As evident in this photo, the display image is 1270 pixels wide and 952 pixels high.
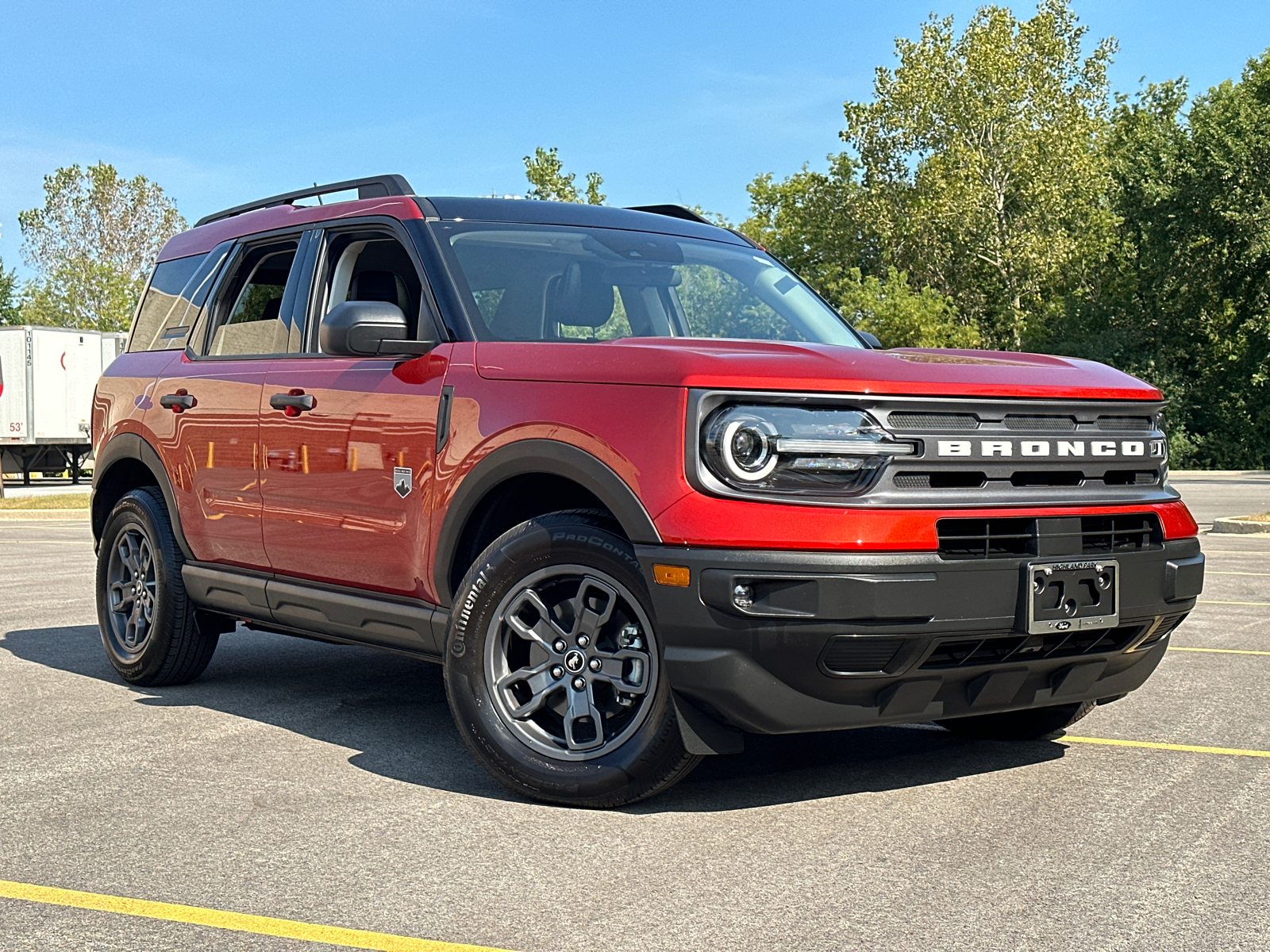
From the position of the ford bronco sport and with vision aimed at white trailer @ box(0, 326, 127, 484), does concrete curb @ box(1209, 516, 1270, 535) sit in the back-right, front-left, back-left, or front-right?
front-right

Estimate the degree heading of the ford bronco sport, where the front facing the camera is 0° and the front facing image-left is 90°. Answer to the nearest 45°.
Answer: approximately 315°

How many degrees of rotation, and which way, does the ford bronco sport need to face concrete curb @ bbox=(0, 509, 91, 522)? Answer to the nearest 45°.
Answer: approximately 180°

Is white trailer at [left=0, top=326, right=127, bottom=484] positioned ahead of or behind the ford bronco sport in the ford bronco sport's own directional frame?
behind

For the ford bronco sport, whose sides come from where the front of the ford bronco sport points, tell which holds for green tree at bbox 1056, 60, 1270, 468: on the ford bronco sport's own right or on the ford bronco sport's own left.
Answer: on the ford bronco sport's own left

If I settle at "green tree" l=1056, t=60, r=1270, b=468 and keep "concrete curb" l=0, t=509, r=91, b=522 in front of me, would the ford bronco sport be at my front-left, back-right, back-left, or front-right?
front-left

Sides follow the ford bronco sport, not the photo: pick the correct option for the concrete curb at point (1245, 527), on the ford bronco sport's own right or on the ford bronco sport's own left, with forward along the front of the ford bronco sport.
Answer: on the ford bronco sport's own left

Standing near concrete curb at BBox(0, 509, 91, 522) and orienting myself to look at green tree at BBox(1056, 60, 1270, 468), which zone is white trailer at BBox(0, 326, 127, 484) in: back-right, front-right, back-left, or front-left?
front-left

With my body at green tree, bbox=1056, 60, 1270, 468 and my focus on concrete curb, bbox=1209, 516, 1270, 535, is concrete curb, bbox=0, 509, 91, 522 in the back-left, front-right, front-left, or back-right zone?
front-right
